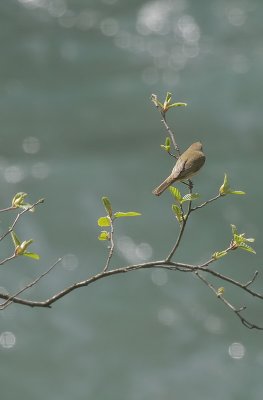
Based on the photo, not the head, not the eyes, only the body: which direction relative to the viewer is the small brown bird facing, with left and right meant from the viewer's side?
facing away from the viewer and to the right of the viewer
